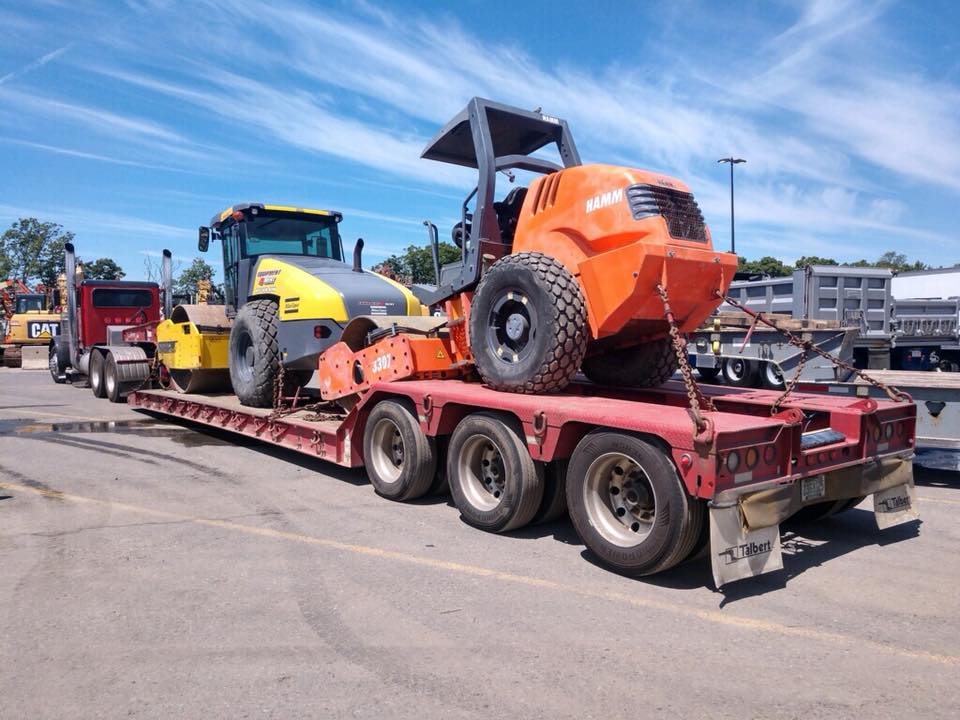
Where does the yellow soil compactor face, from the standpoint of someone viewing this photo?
facing away from the viewer and to the left of the viewer

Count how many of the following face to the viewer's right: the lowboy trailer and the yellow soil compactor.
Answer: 0

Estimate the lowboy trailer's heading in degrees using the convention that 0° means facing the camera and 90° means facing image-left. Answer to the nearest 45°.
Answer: approximately 135°

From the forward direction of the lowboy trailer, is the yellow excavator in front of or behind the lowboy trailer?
in front
